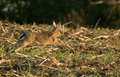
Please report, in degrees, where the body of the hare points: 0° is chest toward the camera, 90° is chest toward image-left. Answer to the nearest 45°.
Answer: approximately 270°
